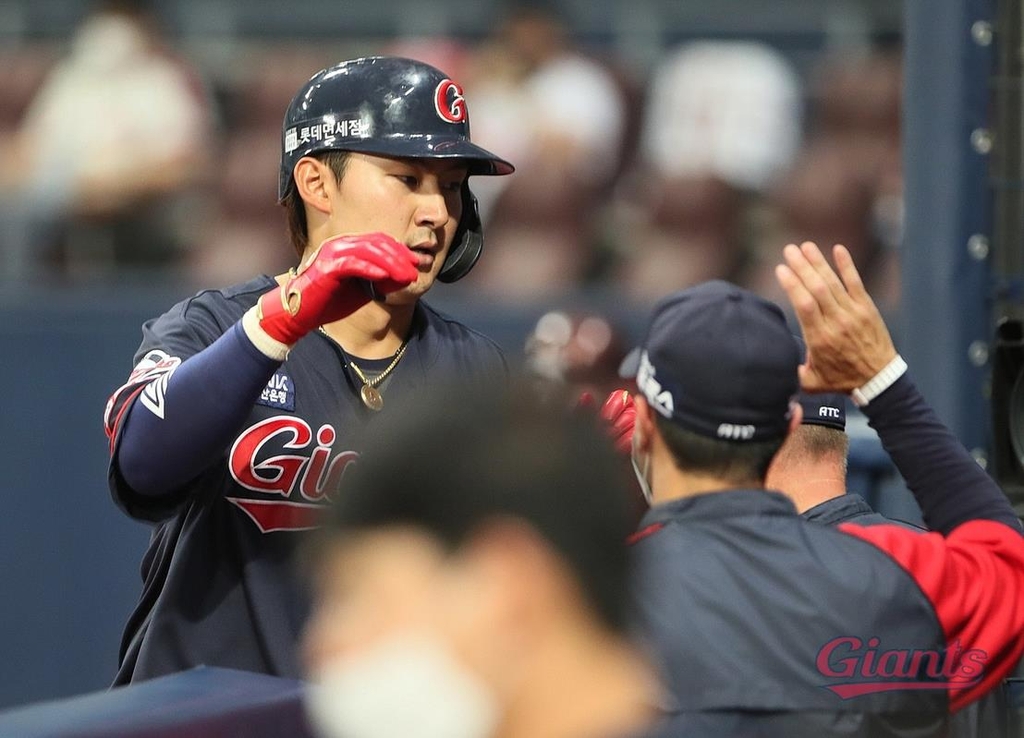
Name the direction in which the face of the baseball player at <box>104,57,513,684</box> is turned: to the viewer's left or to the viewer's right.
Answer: to the viewer's right

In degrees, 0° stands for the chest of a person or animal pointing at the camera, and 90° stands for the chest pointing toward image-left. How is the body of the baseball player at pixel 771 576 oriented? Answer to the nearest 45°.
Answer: approximately 135°

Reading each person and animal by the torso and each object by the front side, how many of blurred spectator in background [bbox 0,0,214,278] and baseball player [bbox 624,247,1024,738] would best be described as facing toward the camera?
1

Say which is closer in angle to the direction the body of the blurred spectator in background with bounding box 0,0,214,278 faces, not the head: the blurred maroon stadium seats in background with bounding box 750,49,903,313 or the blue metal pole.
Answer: the blue metal pole

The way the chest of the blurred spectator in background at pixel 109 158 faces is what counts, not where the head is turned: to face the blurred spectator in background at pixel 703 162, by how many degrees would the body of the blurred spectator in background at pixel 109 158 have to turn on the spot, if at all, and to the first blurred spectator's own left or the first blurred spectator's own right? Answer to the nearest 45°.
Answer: approximately 90° to the first blurred spectator's own left

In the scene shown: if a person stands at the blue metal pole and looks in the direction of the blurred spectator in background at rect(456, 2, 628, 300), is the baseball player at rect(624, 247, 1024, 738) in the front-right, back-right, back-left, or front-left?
back-left

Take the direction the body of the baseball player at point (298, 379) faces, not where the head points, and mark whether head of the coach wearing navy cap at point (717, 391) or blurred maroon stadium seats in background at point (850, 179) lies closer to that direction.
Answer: the head of coach wearing navy cap

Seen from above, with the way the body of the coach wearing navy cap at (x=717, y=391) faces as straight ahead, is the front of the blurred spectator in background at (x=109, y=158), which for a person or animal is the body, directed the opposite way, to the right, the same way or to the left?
the opposite way

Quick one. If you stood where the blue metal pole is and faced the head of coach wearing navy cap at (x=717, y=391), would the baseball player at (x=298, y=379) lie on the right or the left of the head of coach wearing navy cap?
right

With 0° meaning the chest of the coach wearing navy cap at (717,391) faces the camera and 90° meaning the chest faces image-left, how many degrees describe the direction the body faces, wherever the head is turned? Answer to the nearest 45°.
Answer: approximately 135°

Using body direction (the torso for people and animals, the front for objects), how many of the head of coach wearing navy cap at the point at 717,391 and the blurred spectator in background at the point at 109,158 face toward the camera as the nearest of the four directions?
1
